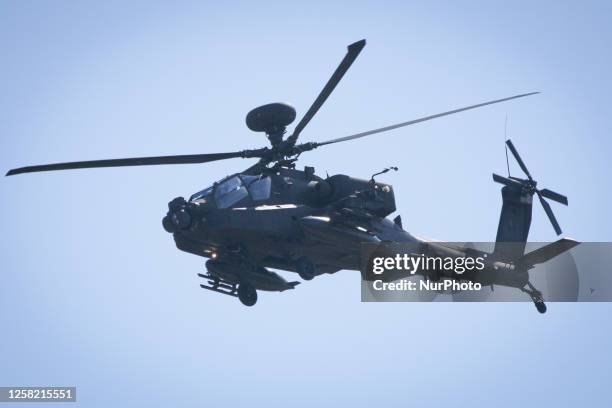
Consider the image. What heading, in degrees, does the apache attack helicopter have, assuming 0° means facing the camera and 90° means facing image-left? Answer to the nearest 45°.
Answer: approximately 45°
